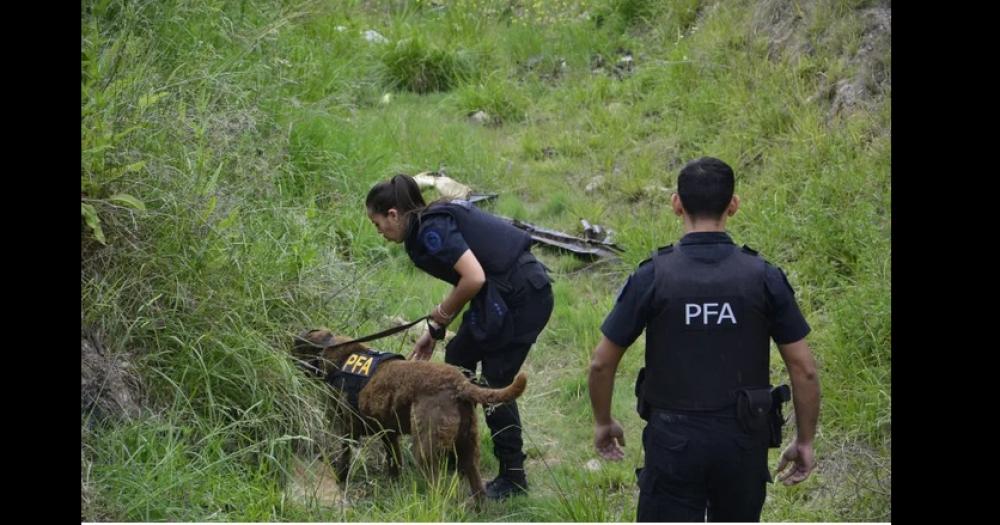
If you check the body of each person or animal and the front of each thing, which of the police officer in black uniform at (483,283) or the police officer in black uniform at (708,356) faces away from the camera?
the police officer in black uniform at (708,356)

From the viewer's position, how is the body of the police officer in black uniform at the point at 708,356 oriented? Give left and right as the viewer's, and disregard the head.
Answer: facing away from the viewer

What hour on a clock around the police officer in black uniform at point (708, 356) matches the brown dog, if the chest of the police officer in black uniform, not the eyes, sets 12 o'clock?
The brown dog is roughly at 10 o'clock from the police officer in black uniform.

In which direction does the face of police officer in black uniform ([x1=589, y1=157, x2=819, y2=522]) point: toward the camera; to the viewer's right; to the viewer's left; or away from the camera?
away from the camera

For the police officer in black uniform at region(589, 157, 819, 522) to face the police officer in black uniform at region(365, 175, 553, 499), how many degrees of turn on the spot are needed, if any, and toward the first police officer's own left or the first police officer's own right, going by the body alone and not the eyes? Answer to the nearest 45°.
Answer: approximately 45° to the first police officer's own left

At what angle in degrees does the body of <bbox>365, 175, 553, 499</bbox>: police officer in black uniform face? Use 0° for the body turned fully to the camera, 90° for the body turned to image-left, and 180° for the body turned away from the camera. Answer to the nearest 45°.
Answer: approximately 90°

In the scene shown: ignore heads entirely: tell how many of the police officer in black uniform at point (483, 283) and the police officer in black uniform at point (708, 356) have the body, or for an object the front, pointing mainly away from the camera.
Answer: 1

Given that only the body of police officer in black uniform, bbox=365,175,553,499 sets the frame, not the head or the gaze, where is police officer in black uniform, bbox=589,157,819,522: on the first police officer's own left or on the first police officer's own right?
on the first police officer's own left

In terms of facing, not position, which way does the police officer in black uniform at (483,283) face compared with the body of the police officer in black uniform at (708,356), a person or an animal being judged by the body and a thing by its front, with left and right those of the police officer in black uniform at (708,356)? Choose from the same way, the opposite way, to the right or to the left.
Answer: to the left

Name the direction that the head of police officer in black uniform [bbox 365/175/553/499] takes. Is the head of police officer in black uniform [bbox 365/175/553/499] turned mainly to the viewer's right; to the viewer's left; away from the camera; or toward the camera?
to the viewer's left
